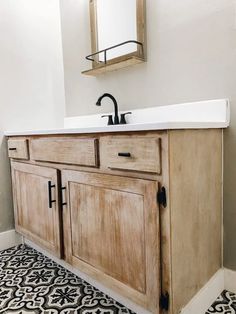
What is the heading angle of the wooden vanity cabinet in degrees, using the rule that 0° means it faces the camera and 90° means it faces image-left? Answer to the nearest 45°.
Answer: approximately 45°
